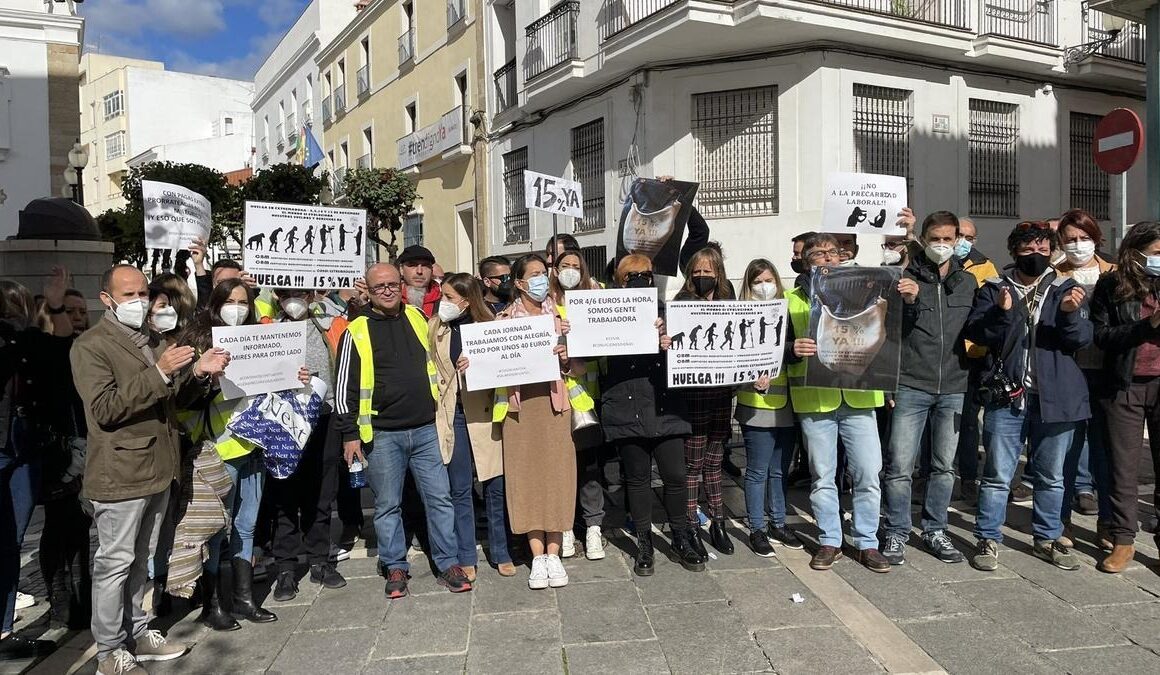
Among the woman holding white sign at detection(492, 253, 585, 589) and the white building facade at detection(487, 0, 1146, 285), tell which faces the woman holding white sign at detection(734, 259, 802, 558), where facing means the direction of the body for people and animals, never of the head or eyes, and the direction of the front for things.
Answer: the white building facade

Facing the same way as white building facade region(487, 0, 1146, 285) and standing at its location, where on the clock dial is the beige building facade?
The beige building facade is roughly at 4 o'clock from the white building facade.

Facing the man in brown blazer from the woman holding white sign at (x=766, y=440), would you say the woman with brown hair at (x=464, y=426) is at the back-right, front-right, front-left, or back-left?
front-right

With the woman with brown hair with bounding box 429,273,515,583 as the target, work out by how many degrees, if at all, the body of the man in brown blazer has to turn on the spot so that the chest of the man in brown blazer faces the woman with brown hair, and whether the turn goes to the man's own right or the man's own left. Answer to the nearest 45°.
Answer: approximately 45° to the man's own left

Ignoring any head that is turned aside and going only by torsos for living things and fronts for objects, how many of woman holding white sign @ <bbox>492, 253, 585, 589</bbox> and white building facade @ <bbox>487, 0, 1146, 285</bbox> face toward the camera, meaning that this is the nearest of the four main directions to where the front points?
2

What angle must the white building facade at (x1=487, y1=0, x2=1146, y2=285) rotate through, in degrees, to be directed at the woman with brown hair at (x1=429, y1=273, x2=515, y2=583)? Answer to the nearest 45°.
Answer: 0° — it already faces them

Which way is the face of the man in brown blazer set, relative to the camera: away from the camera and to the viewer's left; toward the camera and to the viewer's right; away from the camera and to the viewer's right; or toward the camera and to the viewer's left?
toward the camera and to the viewer's right

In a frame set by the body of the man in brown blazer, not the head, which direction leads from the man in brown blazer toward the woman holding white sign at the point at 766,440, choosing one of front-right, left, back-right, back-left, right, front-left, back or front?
front-left

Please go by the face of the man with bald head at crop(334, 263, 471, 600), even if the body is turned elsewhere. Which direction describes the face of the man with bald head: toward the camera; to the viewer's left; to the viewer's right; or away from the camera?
toward the camera

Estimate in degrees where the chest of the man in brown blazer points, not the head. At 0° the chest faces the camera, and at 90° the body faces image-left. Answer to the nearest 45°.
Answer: approximately 315°

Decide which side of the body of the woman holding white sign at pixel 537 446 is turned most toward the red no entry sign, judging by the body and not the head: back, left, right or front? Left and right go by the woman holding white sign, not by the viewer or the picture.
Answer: left

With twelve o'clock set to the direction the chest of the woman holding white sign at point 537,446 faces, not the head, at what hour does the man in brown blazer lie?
The man in brown blazer is roughly at 2 o'clock from the woman holding white sign.

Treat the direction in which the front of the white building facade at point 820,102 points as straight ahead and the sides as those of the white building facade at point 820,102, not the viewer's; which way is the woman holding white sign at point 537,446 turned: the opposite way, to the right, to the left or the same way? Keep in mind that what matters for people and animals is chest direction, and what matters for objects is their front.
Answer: the same way

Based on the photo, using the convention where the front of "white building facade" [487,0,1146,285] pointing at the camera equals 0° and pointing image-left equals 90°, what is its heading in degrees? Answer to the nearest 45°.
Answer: approximately 0°

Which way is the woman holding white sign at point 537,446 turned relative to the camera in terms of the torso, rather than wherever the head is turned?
toward the camera

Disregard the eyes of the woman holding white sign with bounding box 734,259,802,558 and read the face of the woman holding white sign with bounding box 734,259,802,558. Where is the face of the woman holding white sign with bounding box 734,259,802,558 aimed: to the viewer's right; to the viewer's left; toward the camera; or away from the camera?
toward the camera

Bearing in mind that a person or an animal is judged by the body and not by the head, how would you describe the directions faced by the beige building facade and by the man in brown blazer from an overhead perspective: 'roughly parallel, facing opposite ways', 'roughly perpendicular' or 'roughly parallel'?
roughly perpendicular

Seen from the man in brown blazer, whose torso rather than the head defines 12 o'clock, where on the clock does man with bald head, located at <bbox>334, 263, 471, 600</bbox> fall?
The man with bald head is roughly at 10 o'clock from the man in brown blazer.
